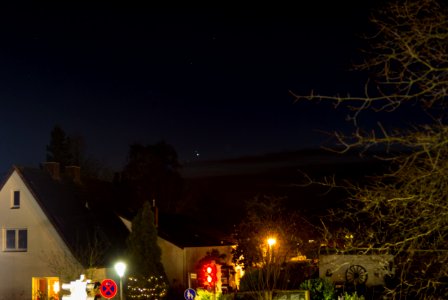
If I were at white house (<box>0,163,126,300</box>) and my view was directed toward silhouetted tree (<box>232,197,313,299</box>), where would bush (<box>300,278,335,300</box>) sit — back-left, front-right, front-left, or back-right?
front-right

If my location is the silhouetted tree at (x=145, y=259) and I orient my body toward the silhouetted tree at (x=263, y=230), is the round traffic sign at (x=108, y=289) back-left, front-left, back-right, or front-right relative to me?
back-right

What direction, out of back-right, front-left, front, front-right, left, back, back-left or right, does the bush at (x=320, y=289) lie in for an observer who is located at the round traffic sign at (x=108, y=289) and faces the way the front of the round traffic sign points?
left

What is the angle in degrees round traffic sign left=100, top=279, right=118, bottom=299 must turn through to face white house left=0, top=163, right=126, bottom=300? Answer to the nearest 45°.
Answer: approximately 180°

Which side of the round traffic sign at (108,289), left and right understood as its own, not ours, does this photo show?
front

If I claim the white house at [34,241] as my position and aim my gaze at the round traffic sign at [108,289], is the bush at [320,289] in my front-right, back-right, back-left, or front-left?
front-left

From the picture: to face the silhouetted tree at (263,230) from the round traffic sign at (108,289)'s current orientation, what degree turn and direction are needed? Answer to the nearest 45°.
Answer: approximately 135° to its left

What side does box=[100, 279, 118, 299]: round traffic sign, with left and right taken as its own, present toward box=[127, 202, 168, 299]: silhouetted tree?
back

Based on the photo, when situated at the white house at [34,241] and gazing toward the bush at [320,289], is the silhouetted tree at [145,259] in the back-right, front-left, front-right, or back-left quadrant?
front-left

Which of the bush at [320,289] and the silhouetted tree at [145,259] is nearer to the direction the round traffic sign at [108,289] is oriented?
the bush
